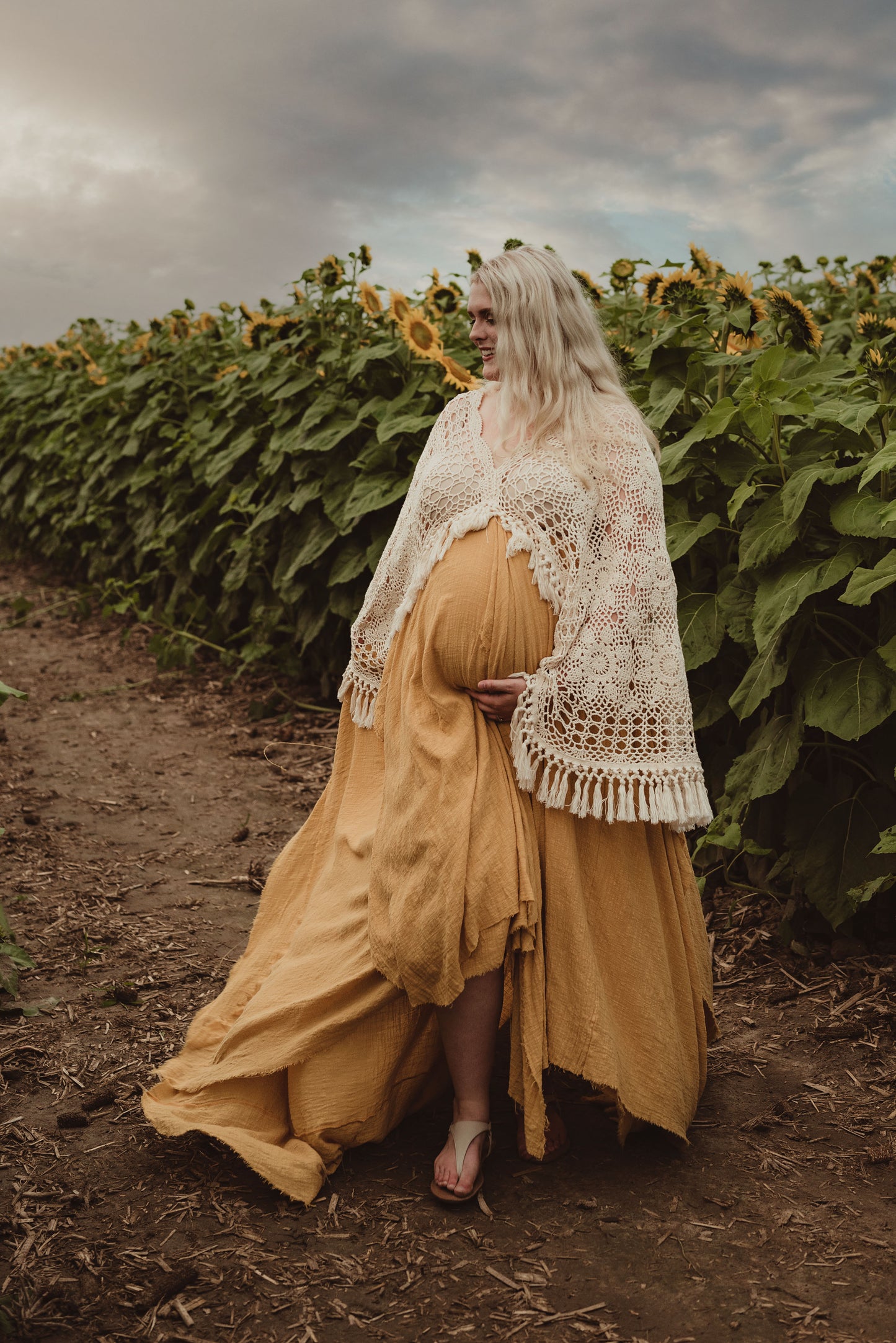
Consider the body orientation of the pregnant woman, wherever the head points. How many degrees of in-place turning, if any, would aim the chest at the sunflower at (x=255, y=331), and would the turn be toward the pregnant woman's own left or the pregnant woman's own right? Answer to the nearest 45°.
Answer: approximately 135° to the pregnant woman's own right

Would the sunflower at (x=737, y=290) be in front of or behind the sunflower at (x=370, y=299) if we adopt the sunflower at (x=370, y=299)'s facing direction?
in front

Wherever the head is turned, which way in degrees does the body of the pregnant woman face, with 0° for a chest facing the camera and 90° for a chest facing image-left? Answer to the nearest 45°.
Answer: approximately 45°

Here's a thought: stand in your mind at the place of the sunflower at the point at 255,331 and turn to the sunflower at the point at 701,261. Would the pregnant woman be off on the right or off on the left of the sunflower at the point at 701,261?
right

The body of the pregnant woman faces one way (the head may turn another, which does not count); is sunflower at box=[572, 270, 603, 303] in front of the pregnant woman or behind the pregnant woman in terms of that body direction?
behind

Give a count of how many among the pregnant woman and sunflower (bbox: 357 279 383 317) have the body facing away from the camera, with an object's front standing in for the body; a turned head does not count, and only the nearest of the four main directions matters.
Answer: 0

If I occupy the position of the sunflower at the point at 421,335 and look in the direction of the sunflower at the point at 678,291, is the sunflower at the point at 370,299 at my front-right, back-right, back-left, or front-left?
back-left

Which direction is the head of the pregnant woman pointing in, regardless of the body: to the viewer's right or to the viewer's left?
to the viewer's left

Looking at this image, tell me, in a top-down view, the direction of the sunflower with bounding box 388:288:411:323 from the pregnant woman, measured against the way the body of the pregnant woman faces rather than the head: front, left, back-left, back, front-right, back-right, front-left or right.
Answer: back-right

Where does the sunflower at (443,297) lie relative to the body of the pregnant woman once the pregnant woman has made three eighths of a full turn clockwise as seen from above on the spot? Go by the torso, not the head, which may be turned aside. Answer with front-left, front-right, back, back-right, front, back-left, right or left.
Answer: front
